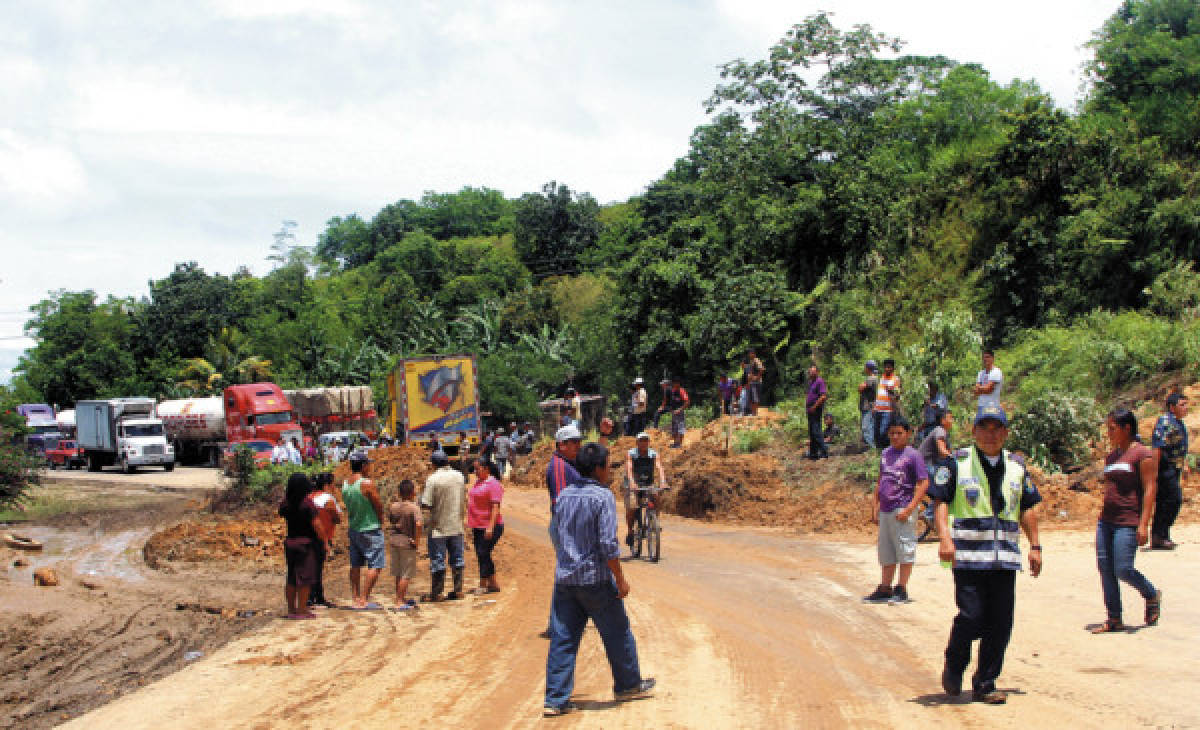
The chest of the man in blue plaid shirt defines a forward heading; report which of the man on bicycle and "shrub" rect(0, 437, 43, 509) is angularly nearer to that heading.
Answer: the man on bicycle

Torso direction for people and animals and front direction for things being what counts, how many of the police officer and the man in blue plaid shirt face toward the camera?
1

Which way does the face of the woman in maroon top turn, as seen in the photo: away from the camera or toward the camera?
toward the camera

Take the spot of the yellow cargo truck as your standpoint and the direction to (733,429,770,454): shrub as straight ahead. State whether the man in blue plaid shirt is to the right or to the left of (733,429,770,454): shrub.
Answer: right

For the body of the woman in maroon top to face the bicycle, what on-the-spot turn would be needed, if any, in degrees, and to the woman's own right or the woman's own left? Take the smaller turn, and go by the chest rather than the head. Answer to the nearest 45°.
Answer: approximately 90° to the woman's own right

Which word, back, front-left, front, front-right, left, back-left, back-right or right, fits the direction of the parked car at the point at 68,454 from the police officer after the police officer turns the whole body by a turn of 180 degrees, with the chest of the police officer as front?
front-left

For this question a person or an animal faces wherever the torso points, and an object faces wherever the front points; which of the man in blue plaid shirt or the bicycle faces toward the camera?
the bicycle

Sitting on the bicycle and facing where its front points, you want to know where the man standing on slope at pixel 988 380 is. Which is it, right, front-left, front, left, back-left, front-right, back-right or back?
left

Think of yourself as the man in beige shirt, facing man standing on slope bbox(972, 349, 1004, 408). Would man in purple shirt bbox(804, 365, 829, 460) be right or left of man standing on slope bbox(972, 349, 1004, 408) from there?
left

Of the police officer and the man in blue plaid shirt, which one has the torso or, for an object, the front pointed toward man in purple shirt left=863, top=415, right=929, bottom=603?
the man in blue plaid shirt

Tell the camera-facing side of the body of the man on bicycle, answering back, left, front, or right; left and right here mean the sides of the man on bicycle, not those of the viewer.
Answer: front

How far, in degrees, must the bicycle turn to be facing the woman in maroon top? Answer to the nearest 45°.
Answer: approximately 45° to its left

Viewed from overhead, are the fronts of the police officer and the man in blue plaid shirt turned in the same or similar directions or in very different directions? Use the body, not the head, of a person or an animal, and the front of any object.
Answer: very different directions

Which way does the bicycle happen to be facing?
toward the camera

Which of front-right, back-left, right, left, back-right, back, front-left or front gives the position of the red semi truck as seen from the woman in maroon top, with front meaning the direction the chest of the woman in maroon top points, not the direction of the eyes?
right

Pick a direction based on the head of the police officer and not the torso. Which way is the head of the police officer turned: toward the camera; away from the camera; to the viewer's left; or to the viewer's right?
toward the camera

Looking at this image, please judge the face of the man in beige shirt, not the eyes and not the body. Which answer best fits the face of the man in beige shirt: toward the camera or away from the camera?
away from the camera
